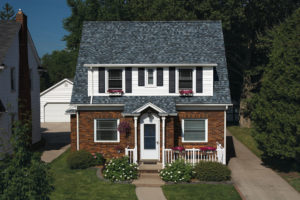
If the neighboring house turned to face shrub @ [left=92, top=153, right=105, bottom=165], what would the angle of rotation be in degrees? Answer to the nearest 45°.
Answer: approximately 90° to its left

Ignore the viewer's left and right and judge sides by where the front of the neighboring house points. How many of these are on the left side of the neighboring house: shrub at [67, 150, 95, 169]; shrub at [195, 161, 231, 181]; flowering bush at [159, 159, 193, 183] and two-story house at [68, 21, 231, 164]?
4

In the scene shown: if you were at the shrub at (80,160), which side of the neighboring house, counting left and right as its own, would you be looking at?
left

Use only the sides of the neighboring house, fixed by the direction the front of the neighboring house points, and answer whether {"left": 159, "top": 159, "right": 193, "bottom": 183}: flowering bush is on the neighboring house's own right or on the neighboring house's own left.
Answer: on the neighboring house's own left

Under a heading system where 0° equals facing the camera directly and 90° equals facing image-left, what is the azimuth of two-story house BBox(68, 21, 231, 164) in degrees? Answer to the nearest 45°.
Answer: approximately 0°

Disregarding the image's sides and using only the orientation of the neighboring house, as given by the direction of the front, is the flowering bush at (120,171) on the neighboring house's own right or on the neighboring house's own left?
on the neighboring house's own left

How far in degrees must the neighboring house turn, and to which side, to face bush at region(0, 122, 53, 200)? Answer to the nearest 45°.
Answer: approximately 45° to its left

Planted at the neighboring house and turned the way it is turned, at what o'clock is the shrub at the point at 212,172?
The shrub is roughly at 9 o'clock from the neighboring house.

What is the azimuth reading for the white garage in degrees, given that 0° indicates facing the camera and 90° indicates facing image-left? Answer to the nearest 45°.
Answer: approximately 0°

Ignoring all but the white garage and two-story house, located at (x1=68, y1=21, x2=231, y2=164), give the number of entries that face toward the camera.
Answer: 2
